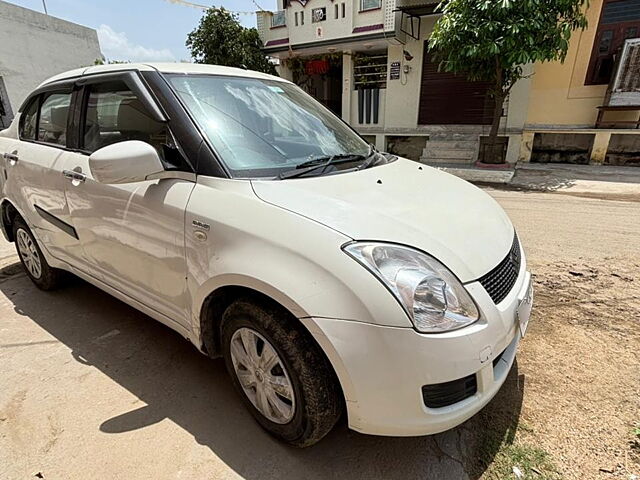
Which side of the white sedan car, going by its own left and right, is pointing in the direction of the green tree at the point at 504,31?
left

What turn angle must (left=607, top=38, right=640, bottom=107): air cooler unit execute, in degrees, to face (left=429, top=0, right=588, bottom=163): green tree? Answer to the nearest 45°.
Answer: approximately 45° to its right

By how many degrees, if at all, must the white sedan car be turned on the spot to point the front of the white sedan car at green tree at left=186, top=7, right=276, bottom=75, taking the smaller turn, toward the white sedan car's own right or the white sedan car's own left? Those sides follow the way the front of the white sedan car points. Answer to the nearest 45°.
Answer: approximately 135° to the white sedan car's own left

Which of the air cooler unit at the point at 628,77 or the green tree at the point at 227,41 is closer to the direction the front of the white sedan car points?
the air cooler unit

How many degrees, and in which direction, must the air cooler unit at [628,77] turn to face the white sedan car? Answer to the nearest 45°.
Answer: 0° — it already faces it

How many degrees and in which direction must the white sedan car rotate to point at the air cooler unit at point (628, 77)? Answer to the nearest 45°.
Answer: approximately 90° to its left

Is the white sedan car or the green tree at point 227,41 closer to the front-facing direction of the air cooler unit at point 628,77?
the white sedan car

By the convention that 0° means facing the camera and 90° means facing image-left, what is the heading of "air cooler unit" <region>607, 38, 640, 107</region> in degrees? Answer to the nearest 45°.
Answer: approximately 0°
